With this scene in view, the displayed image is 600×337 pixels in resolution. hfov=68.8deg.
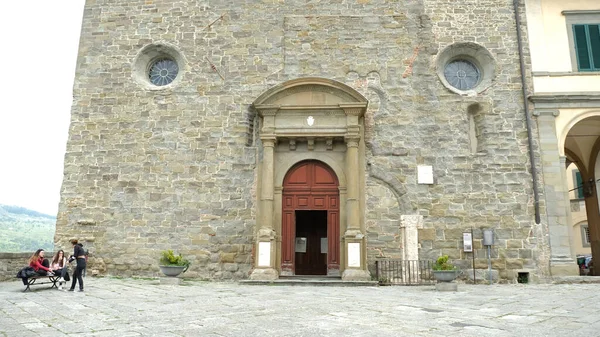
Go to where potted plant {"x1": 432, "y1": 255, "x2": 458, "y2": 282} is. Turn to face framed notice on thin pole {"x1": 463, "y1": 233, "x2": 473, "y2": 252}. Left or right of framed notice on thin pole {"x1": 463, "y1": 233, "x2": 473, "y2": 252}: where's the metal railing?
left

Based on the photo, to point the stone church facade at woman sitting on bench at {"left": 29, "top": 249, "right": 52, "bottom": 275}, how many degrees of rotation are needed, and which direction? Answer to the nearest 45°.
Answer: approximately 45° to its right

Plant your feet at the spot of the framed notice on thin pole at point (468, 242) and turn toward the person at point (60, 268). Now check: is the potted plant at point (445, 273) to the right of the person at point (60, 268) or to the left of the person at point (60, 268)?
left

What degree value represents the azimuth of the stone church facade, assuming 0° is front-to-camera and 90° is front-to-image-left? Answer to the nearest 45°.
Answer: approximately 0°

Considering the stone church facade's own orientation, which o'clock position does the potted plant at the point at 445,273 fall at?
The potted plant is roughly at 10 o'clock from the stone church facade.
